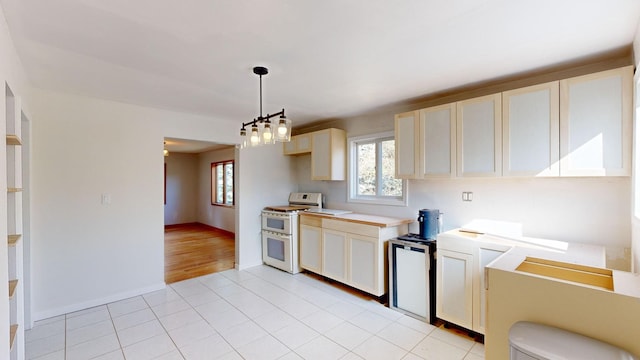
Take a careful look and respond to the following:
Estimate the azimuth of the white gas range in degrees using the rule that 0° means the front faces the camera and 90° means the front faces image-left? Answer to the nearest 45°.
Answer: approximately 45°

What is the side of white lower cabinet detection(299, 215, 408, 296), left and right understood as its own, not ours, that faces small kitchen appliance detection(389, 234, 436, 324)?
left

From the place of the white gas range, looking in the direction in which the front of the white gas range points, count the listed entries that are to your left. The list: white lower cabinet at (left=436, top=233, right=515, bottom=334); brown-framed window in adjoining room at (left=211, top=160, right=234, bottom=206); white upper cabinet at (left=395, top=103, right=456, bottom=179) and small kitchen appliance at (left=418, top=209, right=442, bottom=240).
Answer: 3

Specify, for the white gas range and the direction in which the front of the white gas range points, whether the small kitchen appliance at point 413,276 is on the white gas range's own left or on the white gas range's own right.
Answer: on the white gas range's own left

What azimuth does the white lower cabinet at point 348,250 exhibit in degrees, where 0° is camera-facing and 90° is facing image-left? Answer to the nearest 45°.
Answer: approximately 45°

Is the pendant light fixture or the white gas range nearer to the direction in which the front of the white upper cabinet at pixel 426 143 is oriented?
the pendant light fixture

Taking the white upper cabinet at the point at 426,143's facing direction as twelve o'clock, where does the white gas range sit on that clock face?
The white gas range is roughly at 2 o'clock from the white upper cabinet.

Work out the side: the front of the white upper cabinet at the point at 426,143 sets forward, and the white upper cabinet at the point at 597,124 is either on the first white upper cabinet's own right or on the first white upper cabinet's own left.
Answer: on the first white upper cabinet's own left
